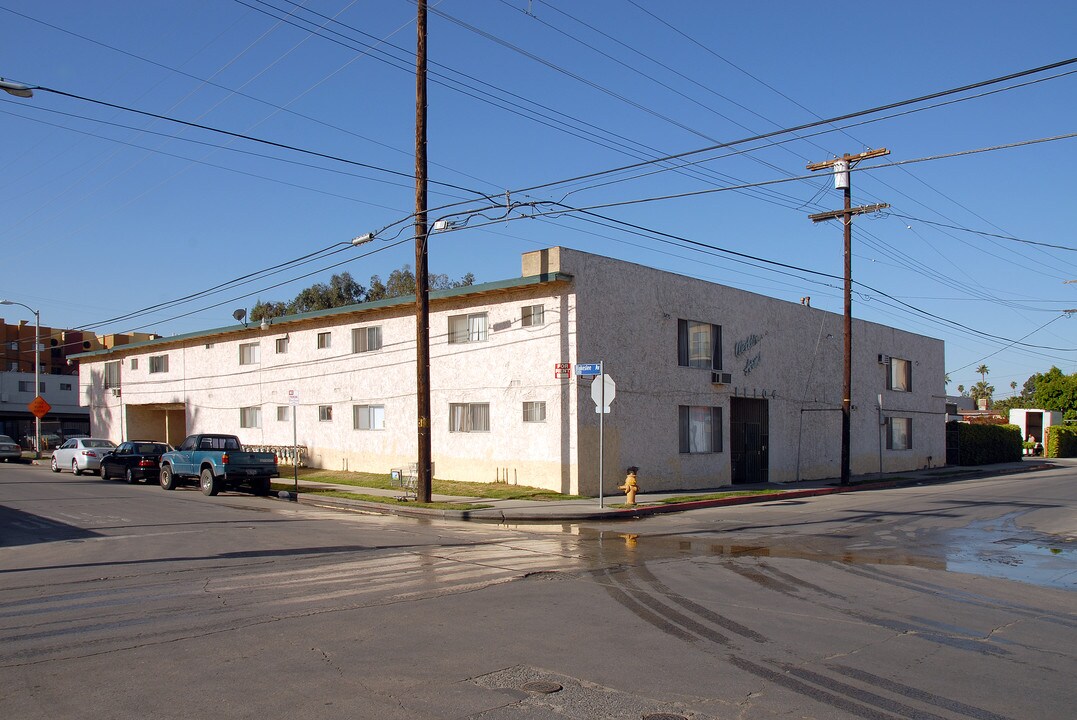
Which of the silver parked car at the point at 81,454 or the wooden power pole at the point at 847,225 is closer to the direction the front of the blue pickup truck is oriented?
the silver parked car

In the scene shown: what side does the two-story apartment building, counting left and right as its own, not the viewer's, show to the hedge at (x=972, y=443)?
left

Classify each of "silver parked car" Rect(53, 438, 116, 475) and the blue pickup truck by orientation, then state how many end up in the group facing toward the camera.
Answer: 0

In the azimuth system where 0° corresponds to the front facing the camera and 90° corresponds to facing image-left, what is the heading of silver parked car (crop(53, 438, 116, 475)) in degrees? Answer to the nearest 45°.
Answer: approximately 135°

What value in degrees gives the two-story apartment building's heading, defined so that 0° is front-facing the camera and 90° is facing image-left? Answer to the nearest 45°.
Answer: approximately 315°

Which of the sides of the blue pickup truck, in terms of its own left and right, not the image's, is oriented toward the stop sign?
back

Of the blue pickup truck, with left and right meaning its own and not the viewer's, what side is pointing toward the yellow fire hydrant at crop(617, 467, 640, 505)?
back

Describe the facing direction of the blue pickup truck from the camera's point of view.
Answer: facing away from the viewer and to the left of the viewer
